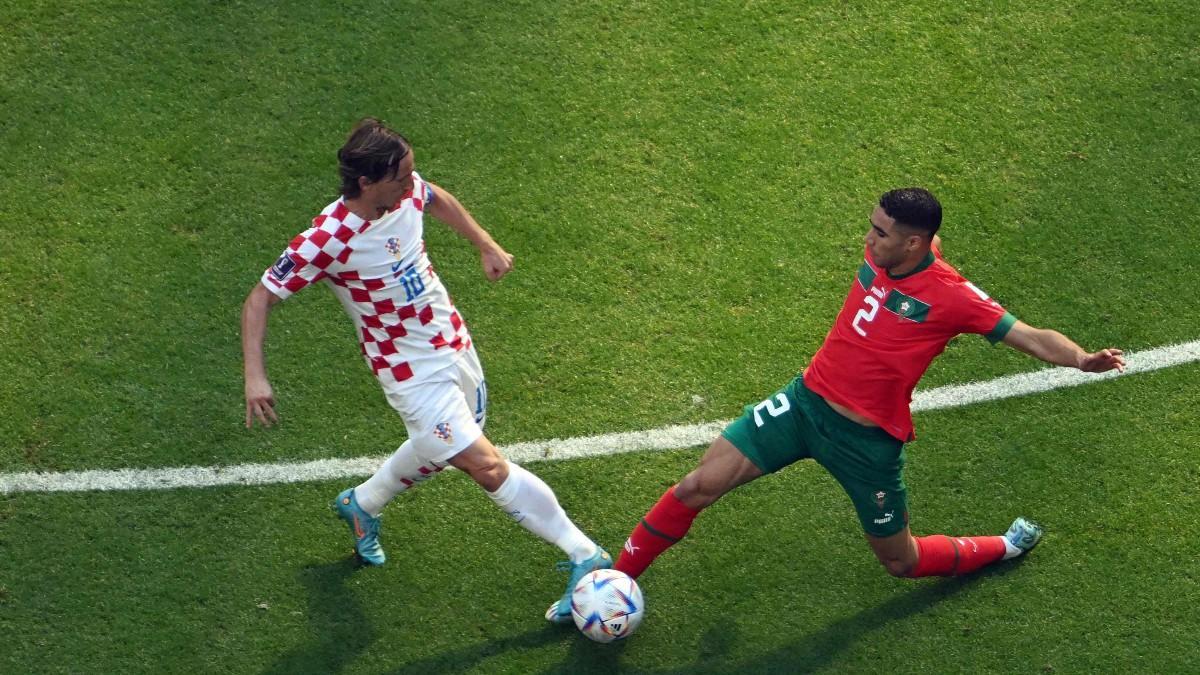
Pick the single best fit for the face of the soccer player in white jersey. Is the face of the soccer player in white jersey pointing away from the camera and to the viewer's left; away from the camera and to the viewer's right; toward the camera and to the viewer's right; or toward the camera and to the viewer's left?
toward the camera and to the viewer's right

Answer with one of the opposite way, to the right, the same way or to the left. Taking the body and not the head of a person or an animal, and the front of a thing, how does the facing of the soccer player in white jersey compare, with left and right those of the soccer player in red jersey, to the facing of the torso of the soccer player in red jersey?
to the left

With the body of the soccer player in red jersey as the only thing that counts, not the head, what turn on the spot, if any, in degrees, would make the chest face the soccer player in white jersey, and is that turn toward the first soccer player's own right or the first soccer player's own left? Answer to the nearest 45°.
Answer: approximately 45° to the first soccer player's own right

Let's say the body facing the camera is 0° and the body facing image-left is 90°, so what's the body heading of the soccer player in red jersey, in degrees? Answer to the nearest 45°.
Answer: approximately 45°

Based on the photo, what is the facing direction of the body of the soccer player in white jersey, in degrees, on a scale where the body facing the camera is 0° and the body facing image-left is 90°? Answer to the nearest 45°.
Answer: approximately 315°
